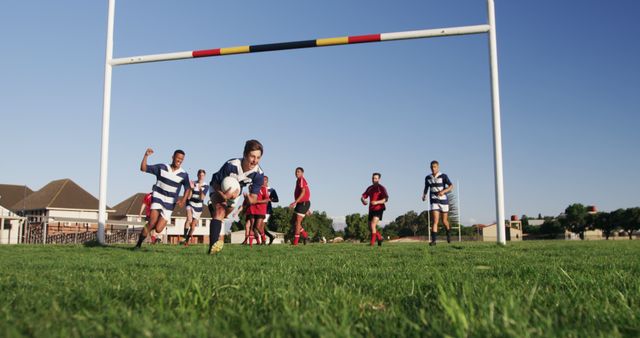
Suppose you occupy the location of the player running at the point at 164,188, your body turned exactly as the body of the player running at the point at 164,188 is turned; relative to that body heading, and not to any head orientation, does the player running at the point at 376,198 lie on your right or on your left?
on your left

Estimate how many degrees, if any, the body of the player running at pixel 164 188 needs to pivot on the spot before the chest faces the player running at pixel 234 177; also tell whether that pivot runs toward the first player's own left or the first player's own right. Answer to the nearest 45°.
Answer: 0° — they already face them

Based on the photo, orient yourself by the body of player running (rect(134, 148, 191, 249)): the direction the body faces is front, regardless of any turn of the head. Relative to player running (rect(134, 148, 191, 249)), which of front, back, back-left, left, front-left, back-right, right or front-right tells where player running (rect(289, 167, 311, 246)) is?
back-left

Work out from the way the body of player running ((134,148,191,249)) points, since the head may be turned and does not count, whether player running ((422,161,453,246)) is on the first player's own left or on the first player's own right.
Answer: on the first player's own left

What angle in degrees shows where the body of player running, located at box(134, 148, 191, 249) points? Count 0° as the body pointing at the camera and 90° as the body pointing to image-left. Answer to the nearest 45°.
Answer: approximately 0°

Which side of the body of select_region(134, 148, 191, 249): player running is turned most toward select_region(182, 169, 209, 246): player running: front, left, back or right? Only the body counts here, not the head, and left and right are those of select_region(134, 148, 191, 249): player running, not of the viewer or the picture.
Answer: back
